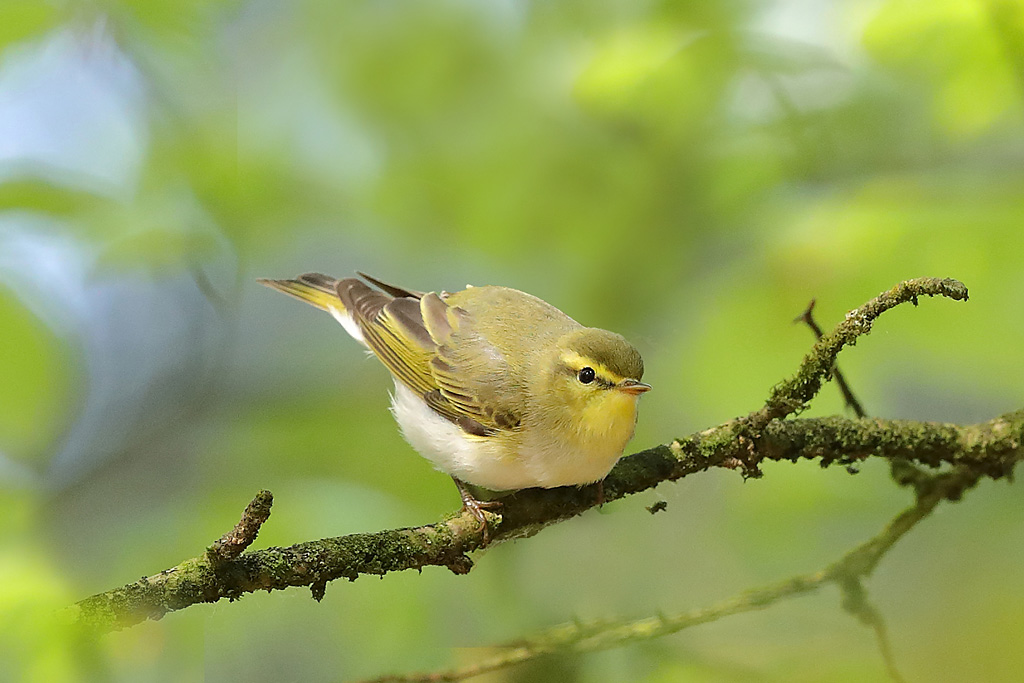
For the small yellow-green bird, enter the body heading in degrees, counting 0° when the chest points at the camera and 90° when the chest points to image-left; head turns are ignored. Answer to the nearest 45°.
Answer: approximately 315°
